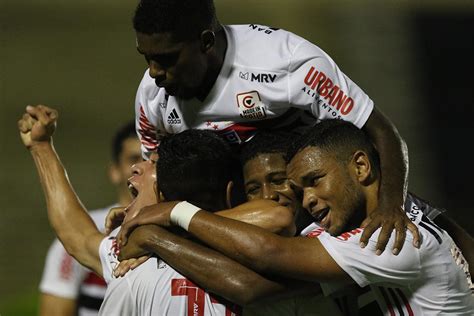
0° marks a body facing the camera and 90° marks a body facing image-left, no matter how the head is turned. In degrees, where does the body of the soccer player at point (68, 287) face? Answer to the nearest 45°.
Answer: approximately 315°

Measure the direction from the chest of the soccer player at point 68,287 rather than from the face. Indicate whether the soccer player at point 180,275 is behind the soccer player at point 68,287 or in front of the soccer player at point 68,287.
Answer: in front
